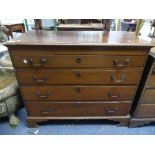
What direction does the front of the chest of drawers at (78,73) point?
toward the camera

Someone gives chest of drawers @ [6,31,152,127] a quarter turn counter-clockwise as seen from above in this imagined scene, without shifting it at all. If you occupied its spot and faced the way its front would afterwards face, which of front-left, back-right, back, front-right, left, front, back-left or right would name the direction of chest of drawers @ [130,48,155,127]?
front
